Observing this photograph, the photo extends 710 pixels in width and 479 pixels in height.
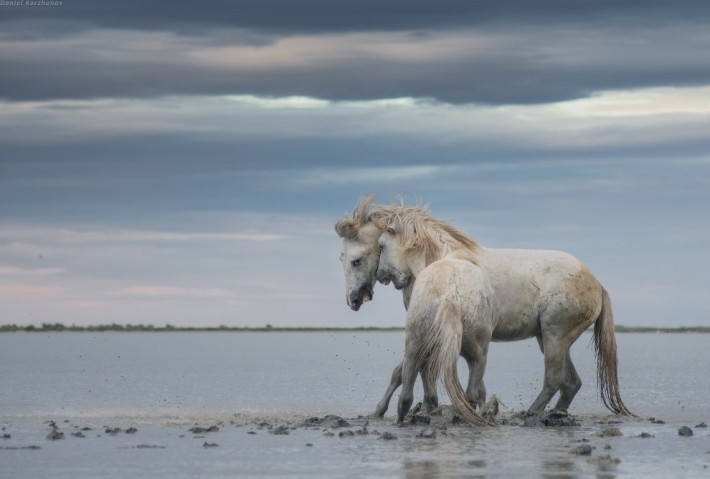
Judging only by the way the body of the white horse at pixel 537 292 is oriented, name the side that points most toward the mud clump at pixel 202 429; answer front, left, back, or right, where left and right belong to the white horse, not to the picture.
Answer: front

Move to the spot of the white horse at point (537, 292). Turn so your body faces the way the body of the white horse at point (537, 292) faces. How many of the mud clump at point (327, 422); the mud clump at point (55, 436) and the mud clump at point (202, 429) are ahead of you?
3

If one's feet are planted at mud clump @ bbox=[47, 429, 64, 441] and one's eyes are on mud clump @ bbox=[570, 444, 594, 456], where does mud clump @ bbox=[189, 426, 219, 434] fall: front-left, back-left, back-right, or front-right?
front-left

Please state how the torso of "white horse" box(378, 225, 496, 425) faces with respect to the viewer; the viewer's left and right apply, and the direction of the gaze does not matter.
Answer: facing away from the viewer

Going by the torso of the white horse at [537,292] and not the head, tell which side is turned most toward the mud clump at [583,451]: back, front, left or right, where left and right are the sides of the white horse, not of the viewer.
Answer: left

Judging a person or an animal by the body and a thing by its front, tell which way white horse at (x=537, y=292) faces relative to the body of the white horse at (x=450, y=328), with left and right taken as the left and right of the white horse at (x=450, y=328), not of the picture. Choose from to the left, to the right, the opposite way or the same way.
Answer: to the left

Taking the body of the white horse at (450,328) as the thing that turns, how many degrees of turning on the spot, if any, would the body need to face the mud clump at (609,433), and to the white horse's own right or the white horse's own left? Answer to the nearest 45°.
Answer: approximately 90° to the white horse's own right

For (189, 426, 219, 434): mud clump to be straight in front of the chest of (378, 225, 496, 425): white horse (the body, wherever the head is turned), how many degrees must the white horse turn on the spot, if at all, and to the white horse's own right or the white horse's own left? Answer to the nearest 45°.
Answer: approximately 90° to the white horse's own left

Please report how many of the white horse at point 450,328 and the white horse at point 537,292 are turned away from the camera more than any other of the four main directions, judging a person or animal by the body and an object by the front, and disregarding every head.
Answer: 1

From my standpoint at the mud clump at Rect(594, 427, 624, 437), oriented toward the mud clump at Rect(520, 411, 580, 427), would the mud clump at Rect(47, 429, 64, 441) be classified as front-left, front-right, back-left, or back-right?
front-left
